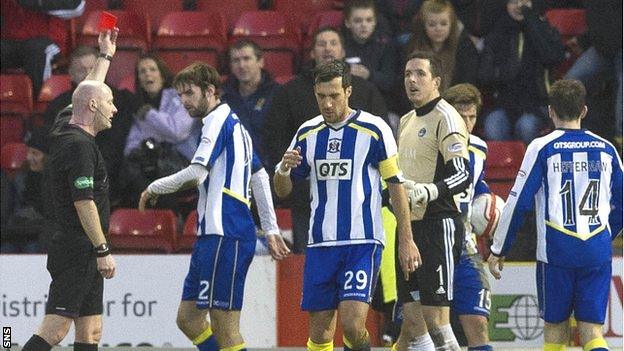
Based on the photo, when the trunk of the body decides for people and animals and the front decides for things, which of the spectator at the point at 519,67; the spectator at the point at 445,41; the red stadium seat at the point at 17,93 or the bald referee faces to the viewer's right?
the bald referee

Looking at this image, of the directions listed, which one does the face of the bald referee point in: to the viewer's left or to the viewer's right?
to the viewer's right

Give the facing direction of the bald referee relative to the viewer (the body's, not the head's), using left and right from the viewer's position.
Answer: facing to the right of the viewer

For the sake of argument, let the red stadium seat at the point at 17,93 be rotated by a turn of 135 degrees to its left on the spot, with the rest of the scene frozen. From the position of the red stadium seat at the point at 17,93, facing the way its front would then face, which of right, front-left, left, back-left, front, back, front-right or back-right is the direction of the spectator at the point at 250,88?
right

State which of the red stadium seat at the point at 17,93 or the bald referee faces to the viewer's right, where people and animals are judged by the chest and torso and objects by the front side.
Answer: the bald referee

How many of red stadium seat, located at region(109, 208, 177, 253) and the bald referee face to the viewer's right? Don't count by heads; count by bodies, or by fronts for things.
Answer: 1

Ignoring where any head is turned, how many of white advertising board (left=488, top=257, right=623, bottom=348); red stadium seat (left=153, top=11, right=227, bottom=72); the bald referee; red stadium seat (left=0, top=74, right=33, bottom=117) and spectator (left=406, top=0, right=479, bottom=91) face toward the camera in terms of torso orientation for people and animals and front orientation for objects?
4

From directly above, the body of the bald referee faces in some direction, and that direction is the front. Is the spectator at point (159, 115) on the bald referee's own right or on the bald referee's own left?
on the bald referee's own left
